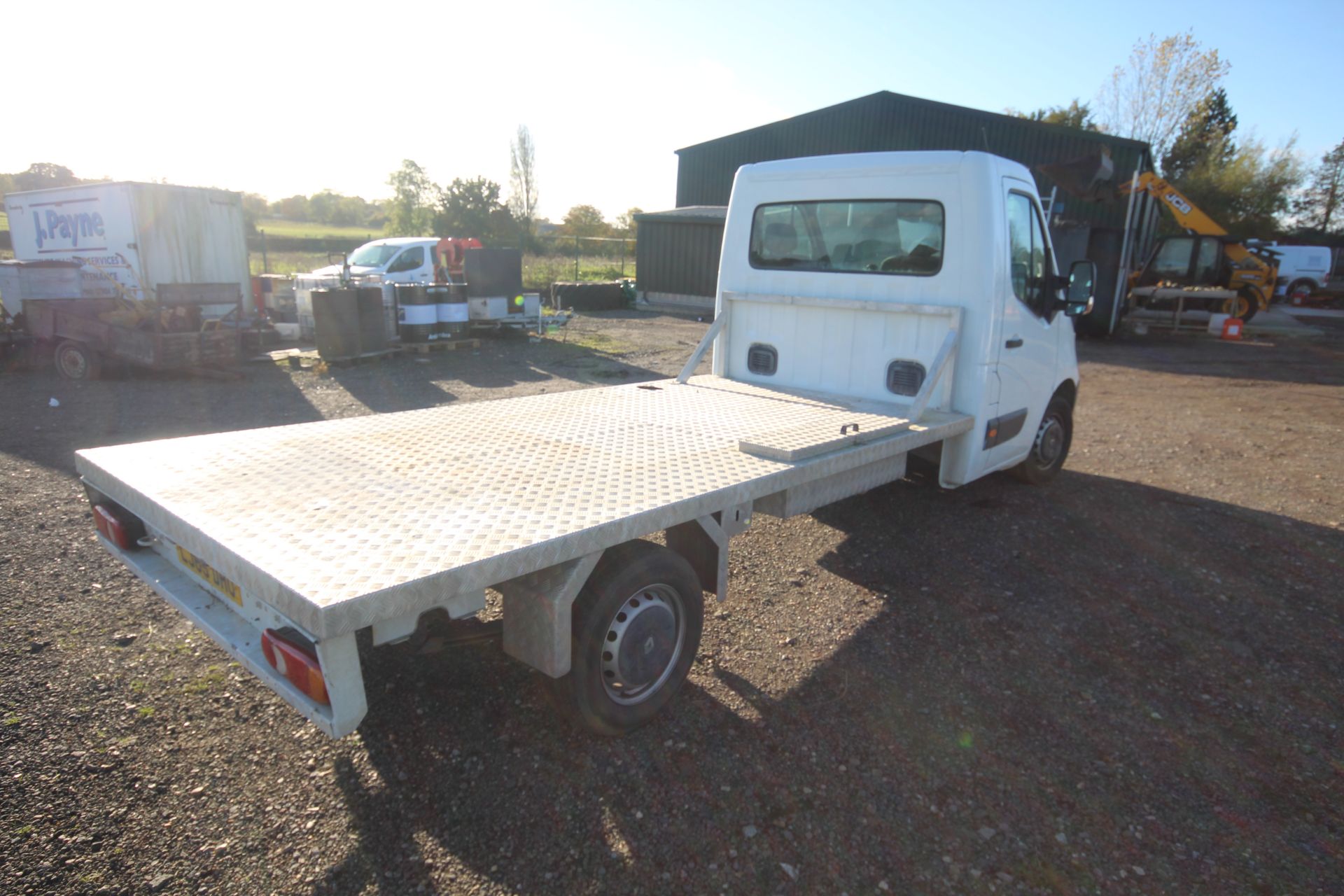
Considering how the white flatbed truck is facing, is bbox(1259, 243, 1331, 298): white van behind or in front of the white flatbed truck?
in front

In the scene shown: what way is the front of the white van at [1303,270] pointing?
to the viewer's left

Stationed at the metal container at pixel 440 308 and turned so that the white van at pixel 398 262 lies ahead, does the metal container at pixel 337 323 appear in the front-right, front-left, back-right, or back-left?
back-left

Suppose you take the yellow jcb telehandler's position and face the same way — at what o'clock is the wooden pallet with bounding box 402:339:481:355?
The wooden pallet is roughly at 10 o'clock from the yellow jcb telehandler.

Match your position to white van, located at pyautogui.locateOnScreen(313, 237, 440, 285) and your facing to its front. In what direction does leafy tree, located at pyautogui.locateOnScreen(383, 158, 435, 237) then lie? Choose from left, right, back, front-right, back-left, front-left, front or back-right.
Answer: back-right

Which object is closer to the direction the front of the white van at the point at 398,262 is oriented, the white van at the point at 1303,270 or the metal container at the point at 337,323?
the metal container

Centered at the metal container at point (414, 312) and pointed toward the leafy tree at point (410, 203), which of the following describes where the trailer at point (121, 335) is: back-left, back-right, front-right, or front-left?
back-left

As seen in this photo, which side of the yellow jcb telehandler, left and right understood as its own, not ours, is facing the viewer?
left

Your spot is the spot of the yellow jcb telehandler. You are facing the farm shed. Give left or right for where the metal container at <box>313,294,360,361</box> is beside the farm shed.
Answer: left

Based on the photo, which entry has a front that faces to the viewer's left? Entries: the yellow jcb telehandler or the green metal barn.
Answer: the yellow jcb telehandler
